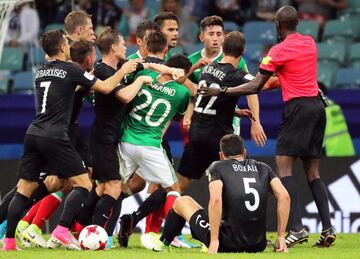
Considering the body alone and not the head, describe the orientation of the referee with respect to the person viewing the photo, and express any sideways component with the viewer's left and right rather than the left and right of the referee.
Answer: facing away from the viewer and to the left of the viewer

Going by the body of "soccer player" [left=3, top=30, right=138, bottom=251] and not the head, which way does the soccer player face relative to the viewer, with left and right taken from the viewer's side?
facing away from the viewer and to the right of the viewer

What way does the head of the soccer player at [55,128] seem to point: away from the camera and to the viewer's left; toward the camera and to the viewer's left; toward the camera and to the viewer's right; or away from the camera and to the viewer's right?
away from the camera and to the viewer's right

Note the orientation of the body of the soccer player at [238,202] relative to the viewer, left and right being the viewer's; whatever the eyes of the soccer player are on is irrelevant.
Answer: facing away from the viewer and to the left of the viewer

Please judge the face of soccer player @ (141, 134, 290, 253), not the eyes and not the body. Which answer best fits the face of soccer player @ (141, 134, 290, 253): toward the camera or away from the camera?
away from the camera

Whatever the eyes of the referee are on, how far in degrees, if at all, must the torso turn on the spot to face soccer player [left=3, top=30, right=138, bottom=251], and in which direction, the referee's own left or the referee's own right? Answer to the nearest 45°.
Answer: approximately 45° to the referee's own left

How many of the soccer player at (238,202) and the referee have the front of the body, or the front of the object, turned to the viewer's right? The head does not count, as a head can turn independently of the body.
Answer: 0

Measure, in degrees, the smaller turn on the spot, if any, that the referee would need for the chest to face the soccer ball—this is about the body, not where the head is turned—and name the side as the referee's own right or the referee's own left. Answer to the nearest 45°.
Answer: approximately 45° to the referee's own left
